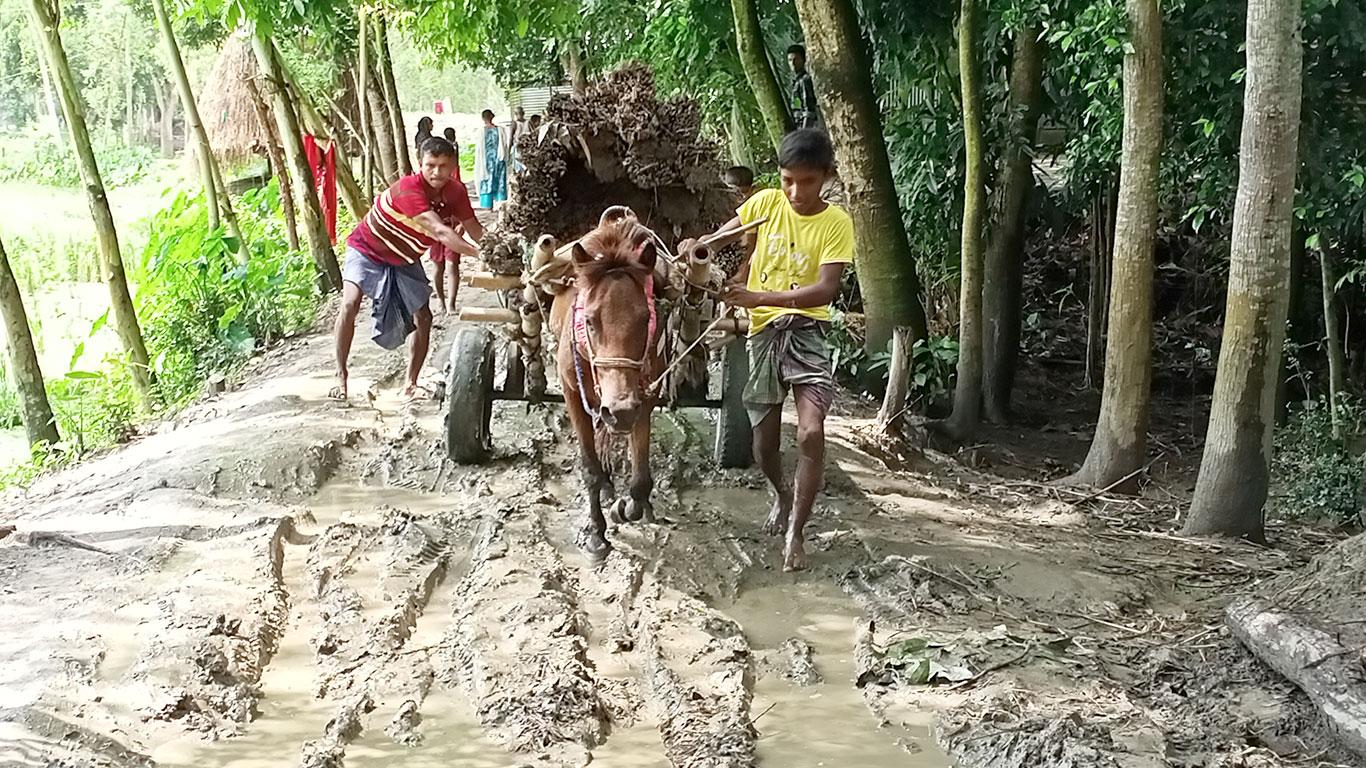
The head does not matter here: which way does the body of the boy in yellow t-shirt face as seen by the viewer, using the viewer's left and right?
facing the viewer

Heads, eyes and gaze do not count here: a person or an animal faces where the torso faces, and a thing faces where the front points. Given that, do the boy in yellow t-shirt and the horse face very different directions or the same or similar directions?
same or similar directions

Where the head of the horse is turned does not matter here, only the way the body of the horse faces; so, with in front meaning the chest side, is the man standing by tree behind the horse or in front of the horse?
behind

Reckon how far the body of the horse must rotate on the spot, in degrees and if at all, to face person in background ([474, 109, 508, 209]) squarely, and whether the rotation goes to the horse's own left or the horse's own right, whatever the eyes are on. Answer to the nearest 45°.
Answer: approximately 180°

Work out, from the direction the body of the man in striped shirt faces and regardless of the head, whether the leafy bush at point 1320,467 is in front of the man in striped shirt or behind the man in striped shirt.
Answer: in front

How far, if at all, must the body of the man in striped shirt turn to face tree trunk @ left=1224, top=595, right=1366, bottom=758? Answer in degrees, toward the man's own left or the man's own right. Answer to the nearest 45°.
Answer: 0° — they already face it

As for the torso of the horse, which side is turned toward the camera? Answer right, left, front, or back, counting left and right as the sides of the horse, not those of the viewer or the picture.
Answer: front

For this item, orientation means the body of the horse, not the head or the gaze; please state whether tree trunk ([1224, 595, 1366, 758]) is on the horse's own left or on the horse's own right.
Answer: on the horse's own left

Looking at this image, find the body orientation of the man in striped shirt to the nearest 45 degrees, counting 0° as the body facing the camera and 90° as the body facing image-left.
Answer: approximately 315°

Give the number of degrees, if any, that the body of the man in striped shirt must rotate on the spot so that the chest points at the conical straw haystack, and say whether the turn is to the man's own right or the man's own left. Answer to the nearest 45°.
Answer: approximately 135° to the man's own left

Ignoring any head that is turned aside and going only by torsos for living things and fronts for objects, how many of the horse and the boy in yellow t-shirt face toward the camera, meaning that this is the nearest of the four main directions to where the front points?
2
